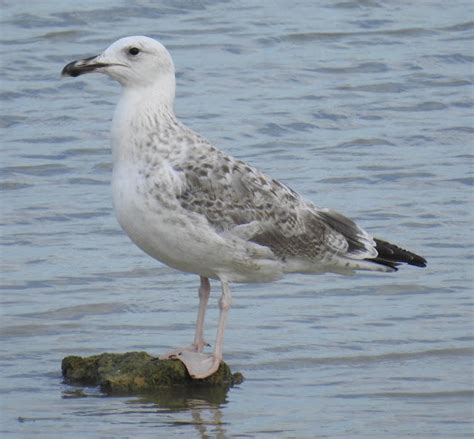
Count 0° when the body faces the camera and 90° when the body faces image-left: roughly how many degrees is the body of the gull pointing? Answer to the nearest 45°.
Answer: approximately 90°
